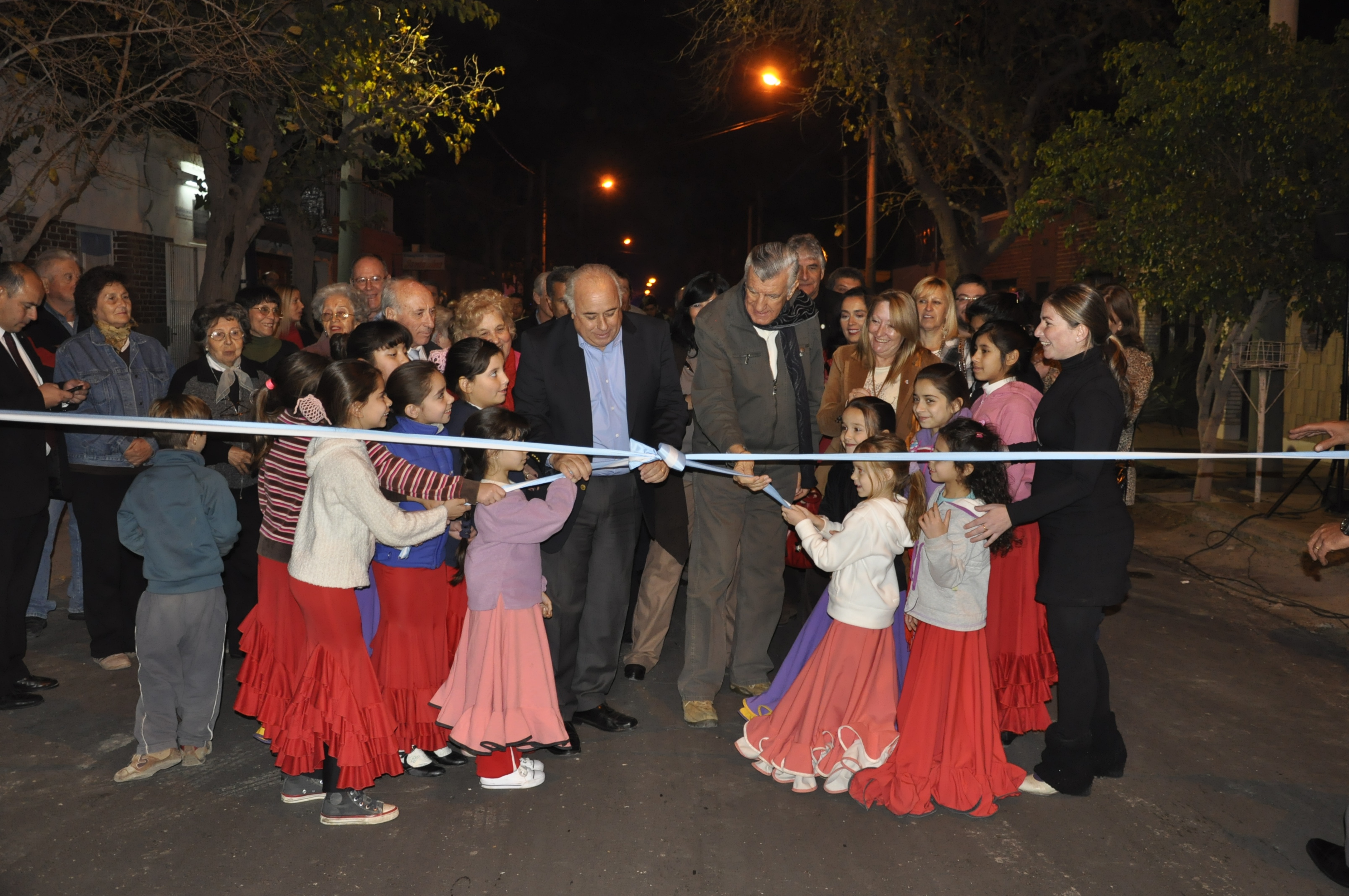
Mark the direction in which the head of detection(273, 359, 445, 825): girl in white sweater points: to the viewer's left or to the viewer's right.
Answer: to the viewer's right

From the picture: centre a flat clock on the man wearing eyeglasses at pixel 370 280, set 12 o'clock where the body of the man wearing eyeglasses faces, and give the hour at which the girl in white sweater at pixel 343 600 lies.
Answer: The girl in white sweater is roughly at 12 o'clock from the man wearing eyeglasses.

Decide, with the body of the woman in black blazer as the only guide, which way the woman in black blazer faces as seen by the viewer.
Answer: to the viewer's left

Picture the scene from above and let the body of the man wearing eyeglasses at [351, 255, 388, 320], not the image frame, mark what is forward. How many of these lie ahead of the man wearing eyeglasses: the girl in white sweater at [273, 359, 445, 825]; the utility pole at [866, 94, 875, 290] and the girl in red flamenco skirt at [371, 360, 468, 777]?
2

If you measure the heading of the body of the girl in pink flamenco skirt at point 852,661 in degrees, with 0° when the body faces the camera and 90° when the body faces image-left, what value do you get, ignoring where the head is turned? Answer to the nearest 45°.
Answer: approximately 90°

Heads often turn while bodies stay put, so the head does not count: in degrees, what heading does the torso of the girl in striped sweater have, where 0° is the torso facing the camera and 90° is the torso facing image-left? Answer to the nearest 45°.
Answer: approximately 270°

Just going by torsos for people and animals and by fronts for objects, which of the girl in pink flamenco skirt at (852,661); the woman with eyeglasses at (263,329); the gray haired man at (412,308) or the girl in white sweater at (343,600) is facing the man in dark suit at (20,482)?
the girl in pink flamenco skirt

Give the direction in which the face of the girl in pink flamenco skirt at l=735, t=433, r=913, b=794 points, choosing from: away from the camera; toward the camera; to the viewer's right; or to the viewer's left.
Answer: to the viewer's left
